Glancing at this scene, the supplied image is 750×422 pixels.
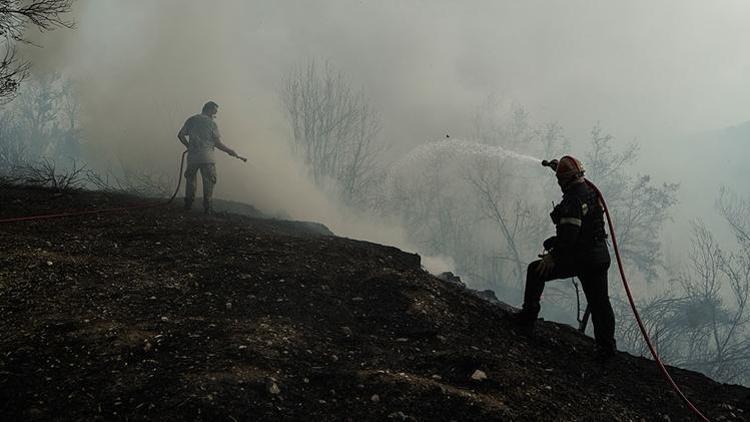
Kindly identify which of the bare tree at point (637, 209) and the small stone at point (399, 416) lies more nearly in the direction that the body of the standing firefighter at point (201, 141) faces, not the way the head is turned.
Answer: the bare tree

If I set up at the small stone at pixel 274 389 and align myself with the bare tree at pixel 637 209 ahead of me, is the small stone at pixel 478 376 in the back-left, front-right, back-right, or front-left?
front-right

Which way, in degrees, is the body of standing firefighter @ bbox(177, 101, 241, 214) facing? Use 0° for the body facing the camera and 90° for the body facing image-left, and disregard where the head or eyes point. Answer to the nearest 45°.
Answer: approximately 225°

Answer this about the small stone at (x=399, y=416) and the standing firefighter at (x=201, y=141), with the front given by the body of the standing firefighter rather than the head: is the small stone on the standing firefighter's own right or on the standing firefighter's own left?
on the standing firefighter's own right

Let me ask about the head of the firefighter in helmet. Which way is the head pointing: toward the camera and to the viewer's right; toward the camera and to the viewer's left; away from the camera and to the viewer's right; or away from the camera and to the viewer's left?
away from the camera and to the viewer's left

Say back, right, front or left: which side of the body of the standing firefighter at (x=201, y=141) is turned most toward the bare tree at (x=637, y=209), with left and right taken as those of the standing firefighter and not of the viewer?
front

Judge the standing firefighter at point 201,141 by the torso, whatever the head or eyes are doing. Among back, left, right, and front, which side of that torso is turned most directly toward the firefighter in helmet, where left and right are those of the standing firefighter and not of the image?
right

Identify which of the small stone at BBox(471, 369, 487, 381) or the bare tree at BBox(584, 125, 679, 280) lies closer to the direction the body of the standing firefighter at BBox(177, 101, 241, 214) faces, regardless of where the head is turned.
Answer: the bare tree

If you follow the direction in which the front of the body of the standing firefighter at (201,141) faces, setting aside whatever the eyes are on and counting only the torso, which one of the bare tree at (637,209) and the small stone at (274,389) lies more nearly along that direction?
the bare tree

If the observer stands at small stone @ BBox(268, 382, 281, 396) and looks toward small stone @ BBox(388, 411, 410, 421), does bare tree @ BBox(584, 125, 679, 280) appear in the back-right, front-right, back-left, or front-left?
front-left

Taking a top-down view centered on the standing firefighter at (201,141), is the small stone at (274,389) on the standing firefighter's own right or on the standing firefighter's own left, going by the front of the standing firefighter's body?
on the standing firefighter's own right

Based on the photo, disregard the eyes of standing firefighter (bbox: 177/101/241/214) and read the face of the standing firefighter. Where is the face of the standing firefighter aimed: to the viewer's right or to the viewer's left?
to the viewer's right
